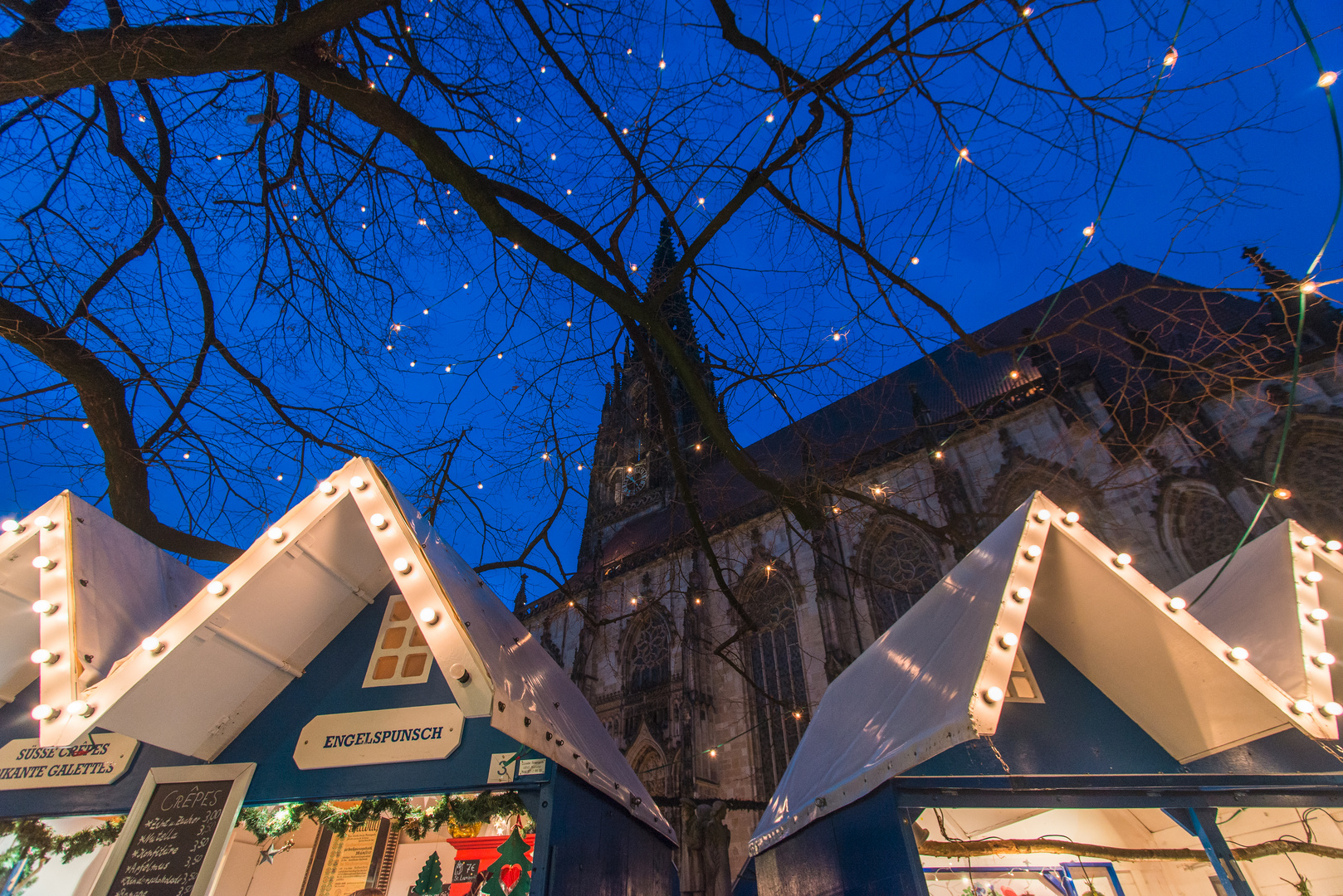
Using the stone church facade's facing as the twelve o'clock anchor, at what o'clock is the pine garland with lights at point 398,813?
The pine garland with lights is roughly at 11 o'clock from the stone church facade.

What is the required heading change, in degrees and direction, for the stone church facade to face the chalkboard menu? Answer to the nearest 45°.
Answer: approximately 45° to its left

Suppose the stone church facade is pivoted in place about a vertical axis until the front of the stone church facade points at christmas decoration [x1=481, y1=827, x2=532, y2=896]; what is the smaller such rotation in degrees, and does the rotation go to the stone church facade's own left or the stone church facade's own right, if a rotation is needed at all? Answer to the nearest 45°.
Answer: approximately 45° to the stone church facade's own left

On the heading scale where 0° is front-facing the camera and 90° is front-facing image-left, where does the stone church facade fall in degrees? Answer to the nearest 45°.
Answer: approximately 45°

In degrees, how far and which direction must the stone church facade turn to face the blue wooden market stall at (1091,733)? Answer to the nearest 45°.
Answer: approximately 45° to its left

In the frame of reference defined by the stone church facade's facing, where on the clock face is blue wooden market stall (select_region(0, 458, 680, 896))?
The blue wooden market stall is roughly at 11 o'clock from the stone church facade.

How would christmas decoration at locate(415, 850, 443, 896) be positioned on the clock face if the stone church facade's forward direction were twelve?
The christmas decoration is roughly at 11 o'clock from the stone church facade.
